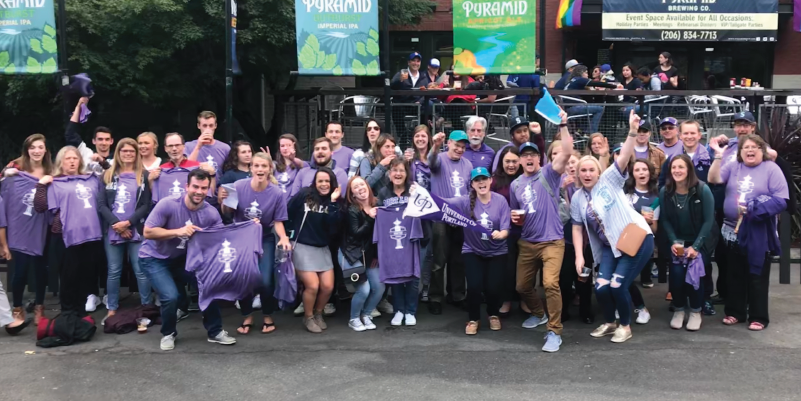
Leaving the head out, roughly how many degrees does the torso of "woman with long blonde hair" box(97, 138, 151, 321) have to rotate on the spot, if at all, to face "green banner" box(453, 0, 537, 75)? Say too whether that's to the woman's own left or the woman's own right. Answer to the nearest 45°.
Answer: approximately 90° to the woman's own left

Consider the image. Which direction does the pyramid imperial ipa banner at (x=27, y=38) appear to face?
toward the camera

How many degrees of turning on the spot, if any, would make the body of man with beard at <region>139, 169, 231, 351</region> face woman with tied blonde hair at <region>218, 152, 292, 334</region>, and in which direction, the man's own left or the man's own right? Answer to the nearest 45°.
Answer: approximately 45° to the man's own left

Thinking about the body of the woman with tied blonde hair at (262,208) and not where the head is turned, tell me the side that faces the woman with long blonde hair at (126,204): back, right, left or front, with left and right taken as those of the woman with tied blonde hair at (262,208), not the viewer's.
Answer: right

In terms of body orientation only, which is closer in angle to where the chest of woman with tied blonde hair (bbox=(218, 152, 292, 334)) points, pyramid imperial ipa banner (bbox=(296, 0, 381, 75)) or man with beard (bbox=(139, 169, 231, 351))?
the man with beard

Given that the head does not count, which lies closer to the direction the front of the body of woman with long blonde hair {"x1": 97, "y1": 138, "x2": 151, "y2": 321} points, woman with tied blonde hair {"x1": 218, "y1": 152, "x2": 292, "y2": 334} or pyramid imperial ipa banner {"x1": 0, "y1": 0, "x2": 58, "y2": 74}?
the woman with tied blonde hair

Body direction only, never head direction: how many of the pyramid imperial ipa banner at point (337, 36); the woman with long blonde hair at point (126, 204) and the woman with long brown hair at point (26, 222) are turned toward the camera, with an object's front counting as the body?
3

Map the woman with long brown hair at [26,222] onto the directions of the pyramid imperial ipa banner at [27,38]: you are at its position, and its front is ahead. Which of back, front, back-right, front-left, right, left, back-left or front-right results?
front

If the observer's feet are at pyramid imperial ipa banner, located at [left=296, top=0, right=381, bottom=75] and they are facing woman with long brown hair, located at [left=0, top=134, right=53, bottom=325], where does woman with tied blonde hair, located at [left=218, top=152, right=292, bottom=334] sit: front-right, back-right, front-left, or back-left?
front-left

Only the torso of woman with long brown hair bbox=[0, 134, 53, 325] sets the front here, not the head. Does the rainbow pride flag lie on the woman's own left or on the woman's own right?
on the woman's own left

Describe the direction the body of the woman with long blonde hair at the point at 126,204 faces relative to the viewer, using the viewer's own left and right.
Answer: facing the viewer

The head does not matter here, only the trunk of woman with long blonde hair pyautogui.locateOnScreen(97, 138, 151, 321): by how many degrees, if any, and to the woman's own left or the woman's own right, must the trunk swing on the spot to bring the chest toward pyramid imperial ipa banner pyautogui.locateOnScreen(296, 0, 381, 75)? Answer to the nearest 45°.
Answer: approximately 135° to the woman's own left

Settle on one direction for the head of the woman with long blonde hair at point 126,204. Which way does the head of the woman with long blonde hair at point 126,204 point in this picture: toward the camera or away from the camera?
toward the camera

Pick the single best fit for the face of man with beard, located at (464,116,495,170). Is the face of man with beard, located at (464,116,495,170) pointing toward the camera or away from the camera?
toward the camera

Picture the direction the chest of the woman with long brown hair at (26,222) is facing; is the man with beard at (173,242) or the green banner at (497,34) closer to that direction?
the man with beard
